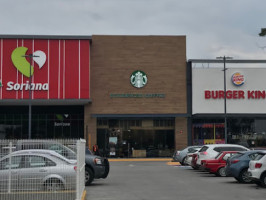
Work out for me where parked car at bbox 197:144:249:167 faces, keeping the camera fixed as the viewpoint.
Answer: facing away from the viewer and to the right of the viewer

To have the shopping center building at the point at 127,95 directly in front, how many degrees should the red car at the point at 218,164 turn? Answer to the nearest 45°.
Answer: approximately 45° to its left

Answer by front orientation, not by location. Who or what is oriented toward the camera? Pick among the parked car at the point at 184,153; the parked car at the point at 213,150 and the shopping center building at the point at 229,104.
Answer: the shopping center building

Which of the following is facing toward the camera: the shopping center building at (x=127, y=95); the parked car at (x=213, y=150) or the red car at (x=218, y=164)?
the shopping center building

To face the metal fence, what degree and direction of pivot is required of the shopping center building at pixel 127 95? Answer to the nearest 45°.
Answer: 0° — it already faces it

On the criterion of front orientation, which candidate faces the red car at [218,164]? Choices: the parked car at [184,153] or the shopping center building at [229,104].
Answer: the shopping center building

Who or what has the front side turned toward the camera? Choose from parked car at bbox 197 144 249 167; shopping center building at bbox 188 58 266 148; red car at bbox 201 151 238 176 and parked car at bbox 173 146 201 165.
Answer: the shopping center building

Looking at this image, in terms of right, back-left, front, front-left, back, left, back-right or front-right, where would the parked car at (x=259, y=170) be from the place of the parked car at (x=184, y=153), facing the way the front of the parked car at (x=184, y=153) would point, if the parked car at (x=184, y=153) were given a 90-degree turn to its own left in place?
back-left

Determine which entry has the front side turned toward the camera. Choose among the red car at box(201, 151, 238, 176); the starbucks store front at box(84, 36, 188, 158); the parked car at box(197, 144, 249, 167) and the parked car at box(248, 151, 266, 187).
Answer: the starbucks store front

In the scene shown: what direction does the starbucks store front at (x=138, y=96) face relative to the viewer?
toward the camera

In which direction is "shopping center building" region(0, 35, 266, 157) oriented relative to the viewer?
toward the camera

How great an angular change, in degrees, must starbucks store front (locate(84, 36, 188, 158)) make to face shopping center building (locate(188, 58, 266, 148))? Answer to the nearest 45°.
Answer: approximately 90° to its left

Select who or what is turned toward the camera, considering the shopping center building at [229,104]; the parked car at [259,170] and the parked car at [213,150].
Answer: the shopping center building

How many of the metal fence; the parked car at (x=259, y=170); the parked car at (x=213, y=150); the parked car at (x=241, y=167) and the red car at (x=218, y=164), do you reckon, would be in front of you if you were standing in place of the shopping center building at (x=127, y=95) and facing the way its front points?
5

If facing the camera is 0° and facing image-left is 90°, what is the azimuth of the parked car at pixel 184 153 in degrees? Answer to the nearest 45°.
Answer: approximately 225°

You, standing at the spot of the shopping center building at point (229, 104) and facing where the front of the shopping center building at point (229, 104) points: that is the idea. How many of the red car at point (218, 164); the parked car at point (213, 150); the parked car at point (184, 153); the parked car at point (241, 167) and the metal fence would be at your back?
0

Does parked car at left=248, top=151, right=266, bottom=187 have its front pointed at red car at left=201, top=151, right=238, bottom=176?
no
